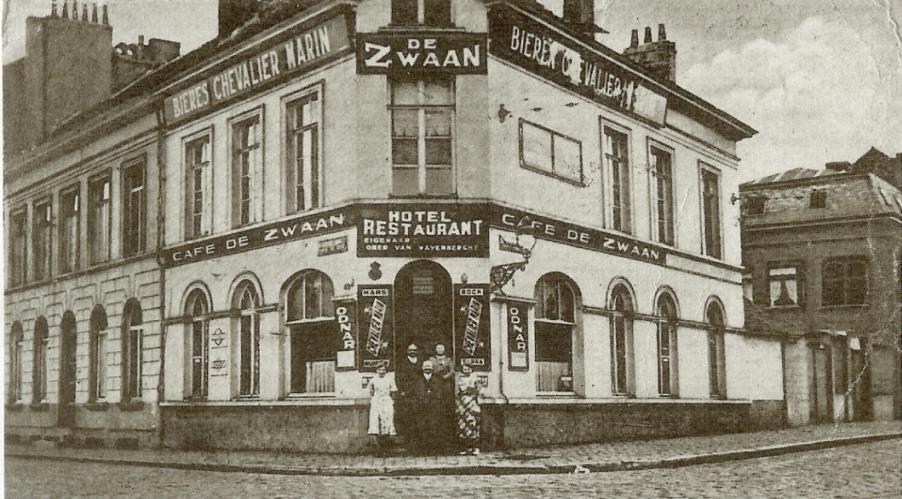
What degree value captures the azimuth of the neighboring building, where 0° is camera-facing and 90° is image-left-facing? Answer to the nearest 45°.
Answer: approximately 0°

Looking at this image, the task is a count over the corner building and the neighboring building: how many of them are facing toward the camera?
2

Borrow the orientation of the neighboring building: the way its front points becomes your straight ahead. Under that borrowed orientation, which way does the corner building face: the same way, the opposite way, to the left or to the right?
the same way

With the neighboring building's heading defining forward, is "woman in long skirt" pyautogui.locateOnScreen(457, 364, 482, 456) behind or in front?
in front

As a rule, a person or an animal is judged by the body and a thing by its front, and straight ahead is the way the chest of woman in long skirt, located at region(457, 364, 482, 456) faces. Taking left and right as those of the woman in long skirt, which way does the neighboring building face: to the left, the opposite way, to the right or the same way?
the same way

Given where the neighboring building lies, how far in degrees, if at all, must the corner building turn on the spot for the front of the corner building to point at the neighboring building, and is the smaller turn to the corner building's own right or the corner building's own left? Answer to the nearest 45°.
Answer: approximately 135° to the corner building's own left

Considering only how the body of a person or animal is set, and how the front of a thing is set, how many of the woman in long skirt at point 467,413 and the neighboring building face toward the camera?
2

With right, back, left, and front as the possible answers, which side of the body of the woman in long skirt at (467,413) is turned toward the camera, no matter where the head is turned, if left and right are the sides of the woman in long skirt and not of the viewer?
front

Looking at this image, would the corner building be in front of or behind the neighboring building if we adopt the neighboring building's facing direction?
in front

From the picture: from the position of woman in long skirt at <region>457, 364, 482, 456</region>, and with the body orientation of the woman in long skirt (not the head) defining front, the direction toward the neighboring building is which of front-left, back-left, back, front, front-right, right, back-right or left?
back-left

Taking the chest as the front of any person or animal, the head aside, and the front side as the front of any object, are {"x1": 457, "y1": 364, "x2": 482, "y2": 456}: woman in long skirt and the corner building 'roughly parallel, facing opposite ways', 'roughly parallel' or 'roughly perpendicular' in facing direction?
roughly parallel
